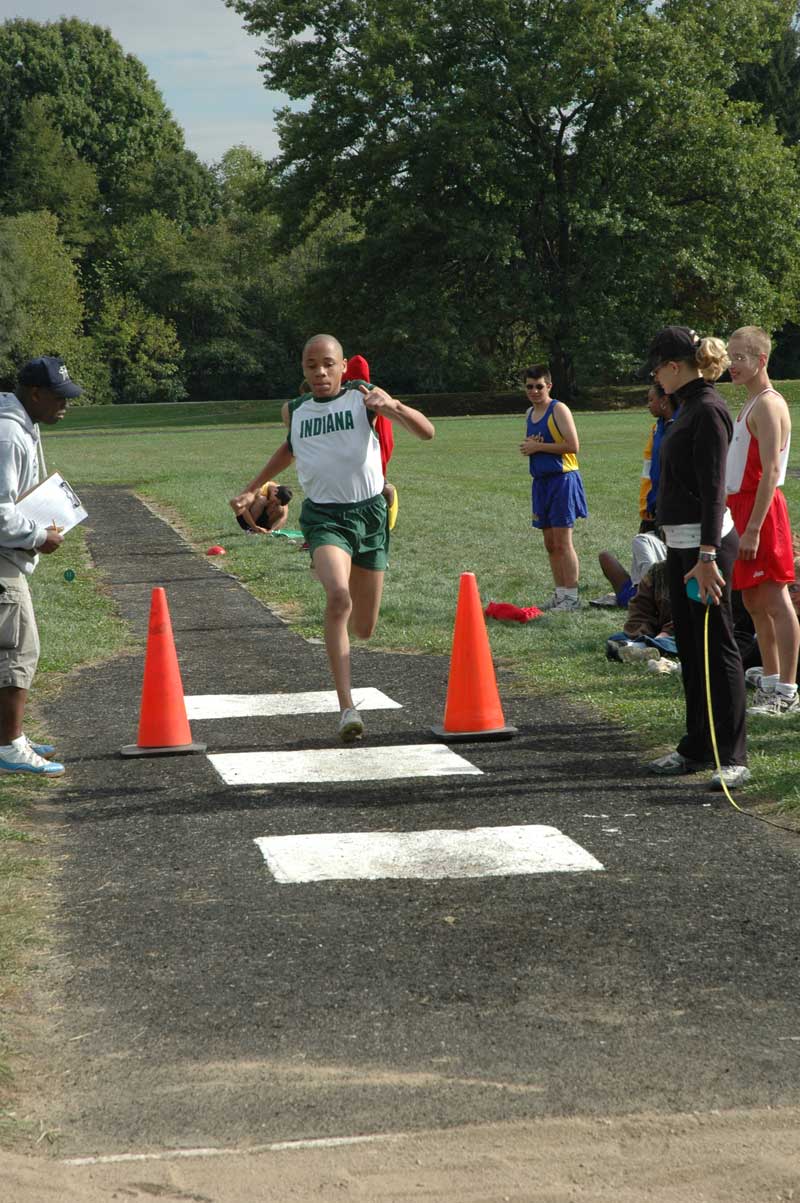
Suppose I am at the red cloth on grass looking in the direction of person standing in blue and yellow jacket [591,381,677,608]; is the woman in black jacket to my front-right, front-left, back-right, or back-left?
front-right

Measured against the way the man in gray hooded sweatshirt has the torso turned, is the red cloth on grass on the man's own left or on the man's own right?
on the man's own left

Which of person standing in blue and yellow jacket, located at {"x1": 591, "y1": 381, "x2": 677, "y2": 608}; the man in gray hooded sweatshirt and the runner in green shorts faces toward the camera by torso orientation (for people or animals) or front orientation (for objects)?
the runner in green shorts

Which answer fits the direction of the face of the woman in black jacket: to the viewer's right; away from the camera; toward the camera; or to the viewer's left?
to the viewer's left

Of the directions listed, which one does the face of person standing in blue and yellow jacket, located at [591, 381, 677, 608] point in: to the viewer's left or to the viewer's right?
to the viewer's left

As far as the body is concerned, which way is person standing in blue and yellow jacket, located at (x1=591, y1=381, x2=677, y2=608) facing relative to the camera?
to the viewer's left

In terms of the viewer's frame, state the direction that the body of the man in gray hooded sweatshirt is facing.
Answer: to the viewer's right

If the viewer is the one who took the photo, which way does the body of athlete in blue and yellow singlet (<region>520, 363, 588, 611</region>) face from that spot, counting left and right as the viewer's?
facing the viewer and to the left of the viewer

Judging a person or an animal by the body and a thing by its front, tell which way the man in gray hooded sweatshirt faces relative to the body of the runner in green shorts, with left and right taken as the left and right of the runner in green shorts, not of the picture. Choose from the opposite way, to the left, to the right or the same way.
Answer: to the left

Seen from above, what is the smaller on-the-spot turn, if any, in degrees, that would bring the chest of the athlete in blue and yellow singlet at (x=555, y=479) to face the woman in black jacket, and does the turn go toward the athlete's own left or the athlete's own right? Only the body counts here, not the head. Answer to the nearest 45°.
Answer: approximately 45° to the athlete's own left

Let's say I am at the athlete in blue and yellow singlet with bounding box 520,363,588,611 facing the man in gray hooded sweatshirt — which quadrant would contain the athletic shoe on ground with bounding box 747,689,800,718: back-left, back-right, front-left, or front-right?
front-left

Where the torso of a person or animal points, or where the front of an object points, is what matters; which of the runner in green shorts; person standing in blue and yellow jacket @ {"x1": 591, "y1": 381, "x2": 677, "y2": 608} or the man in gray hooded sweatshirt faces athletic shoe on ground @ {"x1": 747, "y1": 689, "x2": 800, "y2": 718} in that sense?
the man in gray hooded sweatshirt

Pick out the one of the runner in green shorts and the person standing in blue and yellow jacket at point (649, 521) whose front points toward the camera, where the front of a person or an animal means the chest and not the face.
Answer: the runner in green shorts

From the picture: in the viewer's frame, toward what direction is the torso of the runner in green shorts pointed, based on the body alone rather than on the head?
toward the camera

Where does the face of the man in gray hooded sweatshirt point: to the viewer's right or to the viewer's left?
to the viewer's right

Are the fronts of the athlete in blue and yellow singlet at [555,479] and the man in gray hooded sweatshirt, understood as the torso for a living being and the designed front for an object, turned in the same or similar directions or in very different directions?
very different directions

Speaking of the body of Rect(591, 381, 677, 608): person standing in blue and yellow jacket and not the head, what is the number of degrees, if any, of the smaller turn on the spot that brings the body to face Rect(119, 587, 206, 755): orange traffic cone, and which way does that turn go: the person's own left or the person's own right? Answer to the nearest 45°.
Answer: approximately 45° to the person's own left

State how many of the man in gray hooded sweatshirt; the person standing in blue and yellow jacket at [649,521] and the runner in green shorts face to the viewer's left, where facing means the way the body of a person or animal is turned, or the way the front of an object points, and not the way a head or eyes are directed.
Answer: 1
